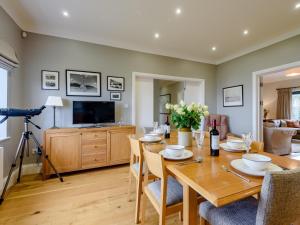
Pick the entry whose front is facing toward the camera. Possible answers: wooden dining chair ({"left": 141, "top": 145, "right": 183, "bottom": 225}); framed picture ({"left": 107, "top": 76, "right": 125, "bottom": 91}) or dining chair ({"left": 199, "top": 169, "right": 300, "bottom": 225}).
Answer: the framed picture

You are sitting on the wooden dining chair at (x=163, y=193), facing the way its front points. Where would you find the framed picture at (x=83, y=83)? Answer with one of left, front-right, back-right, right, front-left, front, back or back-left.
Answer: left

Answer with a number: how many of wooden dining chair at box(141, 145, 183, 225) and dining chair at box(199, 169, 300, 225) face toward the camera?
0

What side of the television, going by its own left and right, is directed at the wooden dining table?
front

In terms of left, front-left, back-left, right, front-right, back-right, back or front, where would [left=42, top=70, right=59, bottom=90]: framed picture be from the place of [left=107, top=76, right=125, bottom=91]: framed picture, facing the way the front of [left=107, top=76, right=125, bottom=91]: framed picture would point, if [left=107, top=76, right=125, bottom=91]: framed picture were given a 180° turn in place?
left

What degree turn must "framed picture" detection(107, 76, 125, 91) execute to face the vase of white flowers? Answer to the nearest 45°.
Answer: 0° — it already faces it

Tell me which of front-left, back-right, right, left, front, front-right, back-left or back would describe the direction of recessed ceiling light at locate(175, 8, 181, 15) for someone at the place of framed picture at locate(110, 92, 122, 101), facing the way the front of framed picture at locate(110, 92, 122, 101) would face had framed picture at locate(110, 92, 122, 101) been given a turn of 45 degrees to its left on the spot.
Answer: front

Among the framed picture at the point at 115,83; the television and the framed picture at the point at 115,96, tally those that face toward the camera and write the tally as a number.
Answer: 3

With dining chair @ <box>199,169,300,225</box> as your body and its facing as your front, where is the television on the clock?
The television is roughly at 11 o'clock from the dining chair.

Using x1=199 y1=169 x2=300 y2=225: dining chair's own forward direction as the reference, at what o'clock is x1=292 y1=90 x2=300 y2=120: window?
The window is roughly at 2 o'clock from the dining chair.

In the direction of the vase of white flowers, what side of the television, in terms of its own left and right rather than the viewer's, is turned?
front
